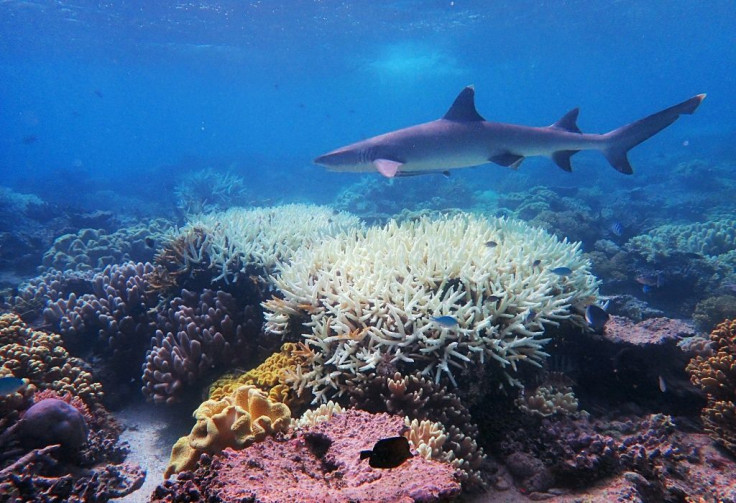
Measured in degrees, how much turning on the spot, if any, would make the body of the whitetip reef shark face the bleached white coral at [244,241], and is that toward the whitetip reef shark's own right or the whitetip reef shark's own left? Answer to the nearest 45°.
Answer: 0° — it already faces it

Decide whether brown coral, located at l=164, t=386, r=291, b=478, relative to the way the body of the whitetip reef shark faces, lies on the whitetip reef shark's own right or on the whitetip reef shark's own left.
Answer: on the whitetip reef shark's own left

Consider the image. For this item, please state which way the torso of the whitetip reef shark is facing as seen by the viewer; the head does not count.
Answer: to the viewer's left
